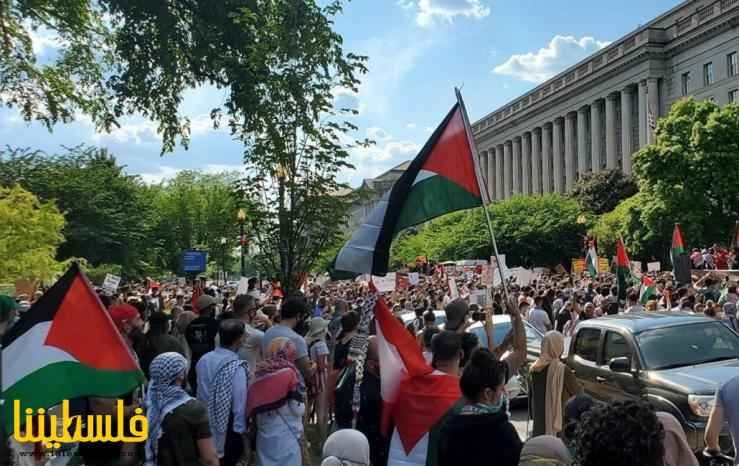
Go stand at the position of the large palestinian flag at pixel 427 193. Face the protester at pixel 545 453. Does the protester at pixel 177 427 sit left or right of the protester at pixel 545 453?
right

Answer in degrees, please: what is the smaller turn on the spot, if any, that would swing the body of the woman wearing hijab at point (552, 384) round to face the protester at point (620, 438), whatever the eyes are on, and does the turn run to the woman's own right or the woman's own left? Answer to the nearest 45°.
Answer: approximately 180°

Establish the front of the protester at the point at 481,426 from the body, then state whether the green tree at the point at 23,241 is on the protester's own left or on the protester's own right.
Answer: on the protester's own left

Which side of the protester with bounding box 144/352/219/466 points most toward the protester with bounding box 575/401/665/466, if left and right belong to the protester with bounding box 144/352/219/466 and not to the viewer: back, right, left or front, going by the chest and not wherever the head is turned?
right

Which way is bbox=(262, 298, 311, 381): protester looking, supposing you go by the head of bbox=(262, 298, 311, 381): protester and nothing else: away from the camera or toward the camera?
away from the camera

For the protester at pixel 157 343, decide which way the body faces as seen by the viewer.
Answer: away from the camera

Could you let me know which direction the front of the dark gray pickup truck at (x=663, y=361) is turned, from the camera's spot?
facing the viewer and to the right of the viewer

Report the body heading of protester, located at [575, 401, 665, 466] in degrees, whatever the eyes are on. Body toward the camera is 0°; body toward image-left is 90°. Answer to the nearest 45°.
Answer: approximately 180°

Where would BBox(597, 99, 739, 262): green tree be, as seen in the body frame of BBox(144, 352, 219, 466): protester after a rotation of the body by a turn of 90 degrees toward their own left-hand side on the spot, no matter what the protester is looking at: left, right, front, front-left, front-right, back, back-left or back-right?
right

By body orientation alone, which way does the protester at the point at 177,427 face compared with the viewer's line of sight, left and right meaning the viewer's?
facing away from the viewer and to the right of the viewer

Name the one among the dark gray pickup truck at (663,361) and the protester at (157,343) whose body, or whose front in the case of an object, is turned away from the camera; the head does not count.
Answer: the protester
